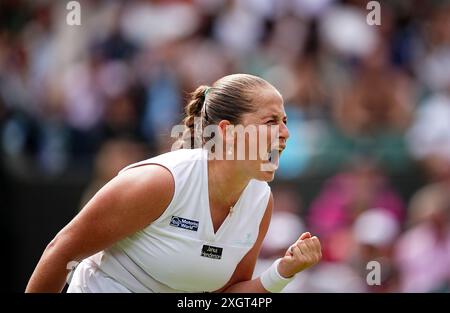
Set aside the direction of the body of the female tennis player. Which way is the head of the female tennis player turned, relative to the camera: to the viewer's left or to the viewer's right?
to the viewer's right

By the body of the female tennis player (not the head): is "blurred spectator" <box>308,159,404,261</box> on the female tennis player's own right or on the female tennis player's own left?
on the female tennis player's own left

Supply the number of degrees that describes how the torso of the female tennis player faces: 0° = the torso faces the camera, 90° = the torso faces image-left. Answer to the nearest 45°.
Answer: approximately 315°

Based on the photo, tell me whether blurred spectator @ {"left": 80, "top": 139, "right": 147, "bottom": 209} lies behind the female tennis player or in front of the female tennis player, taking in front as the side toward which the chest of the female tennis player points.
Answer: behind

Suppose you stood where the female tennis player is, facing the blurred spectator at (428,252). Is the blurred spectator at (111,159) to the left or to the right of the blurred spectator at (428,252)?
left
